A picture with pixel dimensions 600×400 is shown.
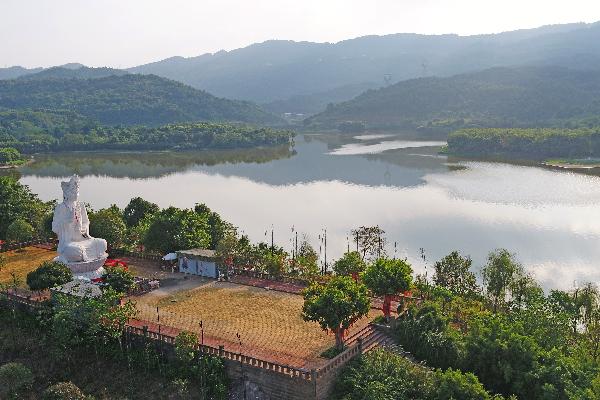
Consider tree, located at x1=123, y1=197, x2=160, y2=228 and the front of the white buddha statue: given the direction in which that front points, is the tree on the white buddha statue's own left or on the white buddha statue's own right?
on the white buddha statue's own left

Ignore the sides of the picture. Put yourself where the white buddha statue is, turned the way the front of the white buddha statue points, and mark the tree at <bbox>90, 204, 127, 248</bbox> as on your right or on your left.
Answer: on your left

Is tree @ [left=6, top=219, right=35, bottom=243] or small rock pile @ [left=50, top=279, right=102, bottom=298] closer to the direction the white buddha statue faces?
the small rock pile

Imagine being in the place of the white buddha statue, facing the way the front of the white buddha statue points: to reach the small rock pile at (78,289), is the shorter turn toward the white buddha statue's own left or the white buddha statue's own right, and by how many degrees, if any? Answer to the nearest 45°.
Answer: approximately 45° to the white buddha statue's own right

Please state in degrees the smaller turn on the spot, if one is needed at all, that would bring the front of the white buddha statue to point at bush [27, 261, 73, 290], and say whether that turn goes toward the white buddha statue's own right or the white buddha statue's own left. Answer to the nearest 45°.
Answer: approximately 45° to the white buddha statue's own right

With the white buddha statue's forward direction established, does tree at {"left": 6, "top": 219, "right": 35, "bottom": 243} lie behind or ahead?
behind

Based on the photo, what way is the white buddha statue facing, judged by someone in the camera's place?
facing the viewer and to the right of the viewer

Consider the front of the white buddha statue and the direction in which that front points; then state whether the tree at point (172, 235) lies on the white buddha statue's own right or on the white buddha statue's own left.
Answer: on the white buddha statue's own left

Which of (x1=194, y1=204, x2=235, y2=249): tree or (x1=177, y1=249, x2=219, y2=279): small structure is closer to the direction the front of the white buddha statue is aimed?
the small structure

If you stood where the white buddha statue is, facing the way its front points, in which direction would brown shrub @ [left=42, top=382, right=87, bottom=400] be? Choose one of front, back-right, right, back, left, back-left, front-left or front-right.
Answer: front-right
